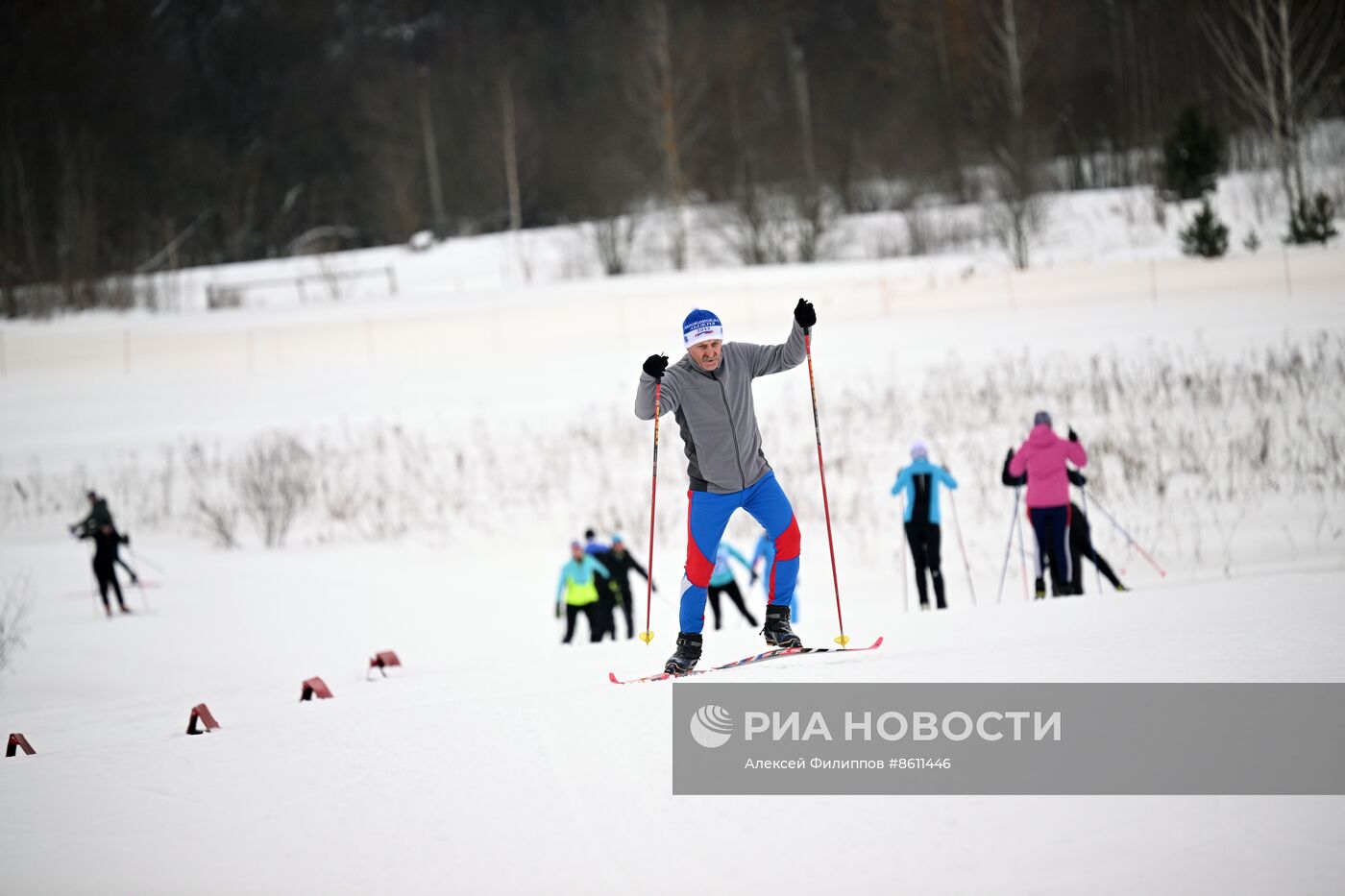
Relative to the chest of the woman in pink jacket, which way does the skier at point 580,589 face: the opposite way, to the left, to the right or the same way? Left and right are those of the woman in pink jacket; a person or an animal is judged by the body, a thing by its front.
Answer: the opposite way

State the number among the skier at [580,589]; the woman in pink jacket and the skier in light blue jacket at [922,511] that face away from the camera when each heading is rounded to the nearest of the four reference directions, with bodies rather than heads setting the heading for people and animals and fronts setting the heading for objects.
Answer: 2

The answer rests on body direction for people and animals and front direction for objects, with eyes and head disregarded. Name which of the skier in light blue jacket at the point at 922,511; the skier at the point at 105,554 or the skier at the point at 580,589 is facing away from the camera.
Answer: the skier in light blue jacket

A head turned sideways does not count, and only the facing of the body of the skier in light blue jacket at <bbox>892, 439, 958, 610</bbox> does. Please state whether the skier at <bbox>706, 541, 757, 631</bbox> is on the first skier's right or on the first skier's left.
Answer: on the first skier's left

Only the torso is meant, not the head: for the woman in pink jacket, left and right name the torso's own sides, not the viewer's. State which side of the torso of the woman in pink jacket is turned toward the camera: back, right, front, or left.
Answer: back

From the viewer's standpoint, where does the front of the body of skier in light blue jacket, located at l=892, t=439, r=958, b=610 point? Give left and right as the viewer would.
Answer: facing away from the viewer

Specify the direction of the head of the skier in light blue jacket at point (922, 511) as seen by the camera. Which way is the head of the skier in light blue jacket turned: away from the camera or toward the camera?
away from the camera

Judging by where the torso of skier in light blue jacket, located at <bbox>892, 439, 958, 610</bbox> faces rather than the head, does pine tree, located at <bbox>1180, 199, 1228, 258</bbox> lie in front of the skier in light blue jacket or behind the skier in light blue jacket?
in front
